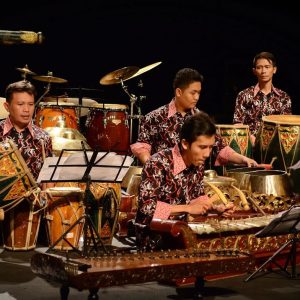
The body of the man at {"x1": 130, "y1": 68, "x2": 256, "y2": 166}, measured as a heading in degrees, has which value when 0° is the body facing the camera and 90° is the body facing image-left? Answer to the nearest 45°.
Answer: approximately 315°

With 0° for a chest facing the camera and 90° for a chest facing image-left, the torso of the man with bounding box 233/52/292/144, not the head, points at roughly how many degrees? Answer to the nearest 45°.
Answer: approximately 0°

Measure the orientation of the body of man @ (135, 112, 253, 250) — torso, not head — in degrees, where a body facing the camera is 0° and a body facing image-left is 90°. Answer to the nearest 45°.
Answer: approximately 315°

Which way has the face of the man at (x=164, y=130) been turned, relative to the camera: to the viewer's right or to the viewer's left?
to the viewer's right

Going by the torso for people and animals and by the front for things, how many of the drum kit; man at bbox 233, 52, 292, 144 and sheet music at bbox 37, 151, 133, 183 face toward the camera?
2

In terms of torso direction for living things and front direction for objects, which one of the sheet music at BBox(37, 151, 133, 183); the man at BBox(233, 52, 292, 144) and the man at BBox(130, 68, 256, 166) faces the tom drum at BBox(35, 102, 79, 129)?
the sheet music

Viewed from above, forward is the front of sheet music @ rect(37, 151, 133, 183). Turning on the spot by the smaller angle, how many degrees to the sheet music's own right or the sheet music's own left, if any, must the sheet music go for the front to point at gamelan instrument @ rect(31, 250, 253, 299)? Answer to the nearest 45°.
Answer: approximately 180°

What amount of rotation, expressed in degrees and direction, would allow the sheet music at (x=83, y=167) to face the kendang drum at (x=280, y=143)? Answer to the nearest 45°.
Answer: approximately 45° to its right

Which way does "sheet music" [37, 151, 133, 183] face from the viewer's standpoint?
away from the camera

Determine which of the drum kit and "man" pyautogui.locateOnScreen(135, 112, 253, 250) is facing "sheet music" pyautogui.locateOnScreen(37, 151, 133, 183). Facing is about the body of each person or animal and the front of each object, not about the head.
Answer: the drum kit

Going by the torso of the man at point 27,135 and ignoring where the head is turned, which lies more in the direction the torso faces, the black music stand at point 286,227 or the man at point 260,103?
the black music stand
